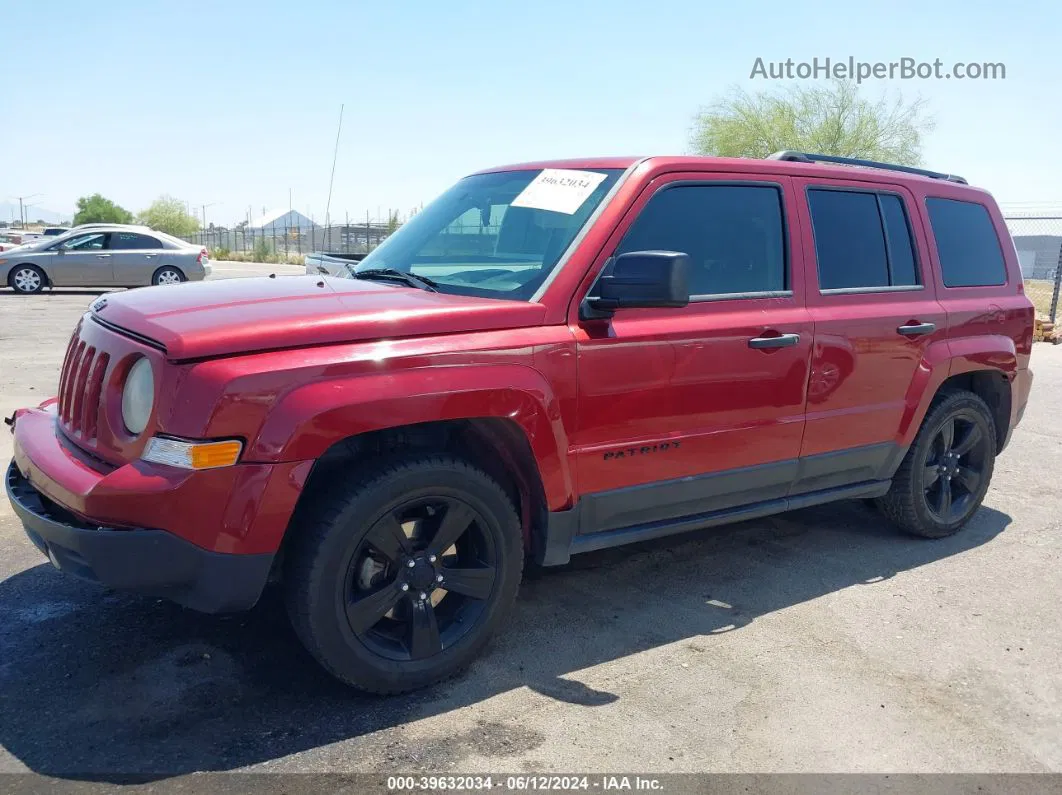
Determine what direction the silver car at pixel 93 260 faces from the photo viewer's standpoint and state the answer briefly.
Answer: facing to the left of the viewer

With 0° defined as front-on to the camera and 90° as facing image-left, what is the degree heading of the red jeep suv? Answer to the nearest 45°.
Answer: approximately 45°
